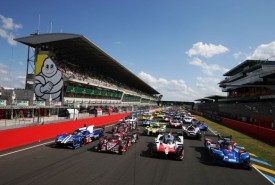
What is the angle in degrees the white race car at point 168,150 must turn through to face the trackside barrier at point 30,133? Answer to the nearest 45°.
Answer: approximately 90° to its right

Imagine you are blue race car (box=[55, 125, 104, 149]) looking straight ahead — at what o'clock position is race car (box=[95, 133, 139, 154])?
The race car is roughly at 9 o'clock from the blue race car.

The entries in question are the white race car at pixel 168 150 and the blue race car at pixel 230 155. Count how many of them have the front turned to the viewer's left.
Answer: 0

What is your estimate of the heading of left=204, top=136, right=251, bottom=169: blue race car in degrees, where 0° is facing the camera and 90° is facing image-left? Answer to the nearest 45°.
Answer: approximately 315°

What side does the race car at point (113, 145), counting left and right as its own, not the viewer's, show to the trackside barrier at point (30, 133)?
right

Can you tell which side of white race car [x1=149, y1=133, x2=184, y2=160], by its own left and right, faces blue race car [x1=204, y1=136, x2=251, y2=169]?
left

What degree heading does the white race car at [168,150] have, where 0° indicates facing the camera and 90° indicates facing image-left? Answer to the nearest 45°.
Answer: approximately 0°

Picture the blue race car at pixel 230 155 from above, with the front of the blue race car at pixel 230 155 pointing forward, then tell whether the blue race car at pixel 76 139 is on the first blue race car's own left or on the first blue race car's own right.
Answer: on the first blue race car's own right

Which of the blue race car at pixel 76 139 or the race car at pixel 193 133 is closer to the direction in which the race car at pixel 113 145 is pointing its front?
the blue race car

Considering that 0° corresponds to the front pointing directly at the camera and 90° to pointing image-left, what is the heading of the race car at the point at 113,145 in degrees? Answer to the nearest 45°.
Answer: approximately 45°

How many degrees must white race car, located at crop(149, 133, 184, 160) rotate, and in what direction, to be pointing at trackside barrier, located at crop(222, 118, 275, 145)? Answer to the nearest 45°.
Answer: approximately 135° to its left
